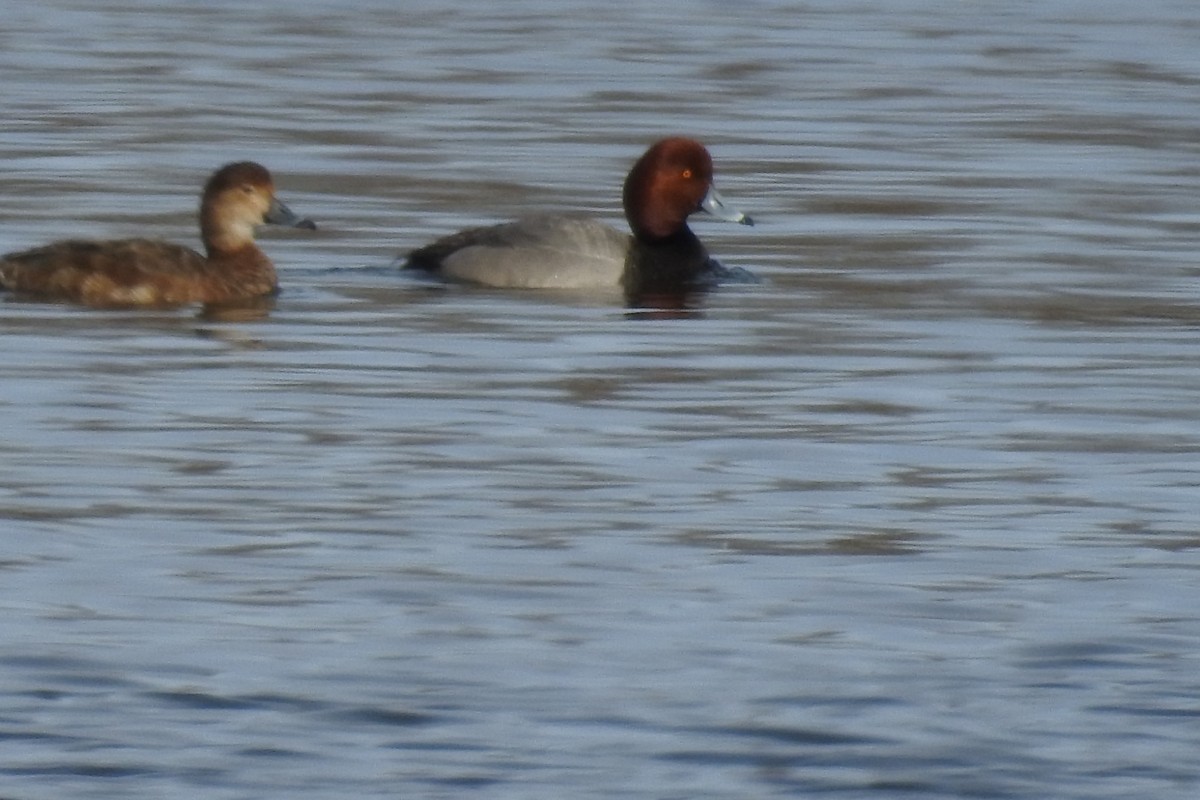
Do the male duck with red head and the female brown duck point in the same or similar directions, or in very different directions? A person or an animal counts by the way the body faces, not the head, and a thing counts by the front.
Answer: same or similar directions

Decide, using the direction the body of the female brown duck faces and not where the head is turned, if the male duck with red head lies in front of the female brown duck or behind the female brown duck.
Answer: in front

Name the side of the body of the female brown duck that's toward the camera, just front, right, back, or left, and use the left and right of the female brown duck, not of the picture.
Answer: right

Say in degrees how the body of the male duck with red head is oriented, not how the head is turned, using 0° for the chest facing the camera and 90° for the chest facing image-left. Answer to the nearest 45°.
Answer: approximately 270°

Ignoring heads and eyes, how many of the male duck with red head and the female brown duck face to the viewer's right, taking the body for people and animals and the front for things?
2

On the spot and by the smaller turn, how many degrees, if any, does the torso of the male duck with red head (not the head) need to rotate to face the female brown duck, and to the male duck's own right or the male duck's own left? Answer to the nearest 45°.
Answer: approximately 135° to the male duck's own right
